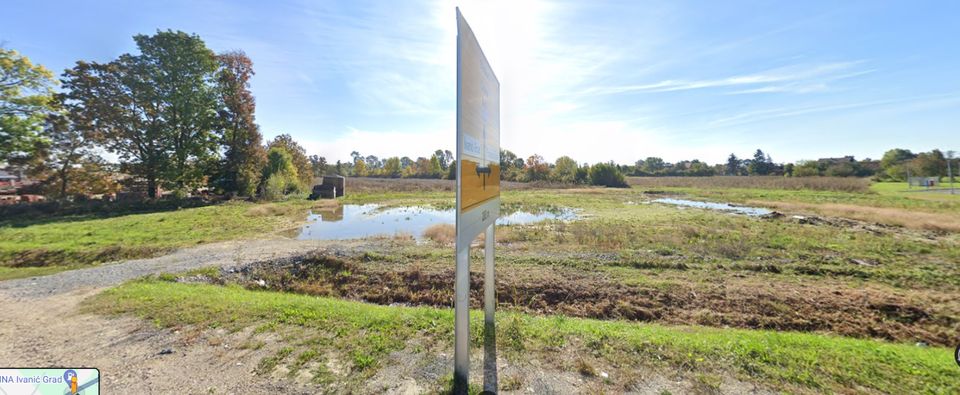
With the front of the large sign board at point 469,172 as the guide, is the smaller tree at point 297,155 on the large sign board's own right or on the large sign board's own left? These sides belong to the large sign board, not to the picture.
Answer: on the large sign board's own left

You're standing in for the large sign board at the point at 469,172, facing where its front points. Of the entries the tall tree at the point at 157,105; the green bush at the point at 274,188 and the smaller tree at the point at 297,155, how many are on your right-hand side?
0
